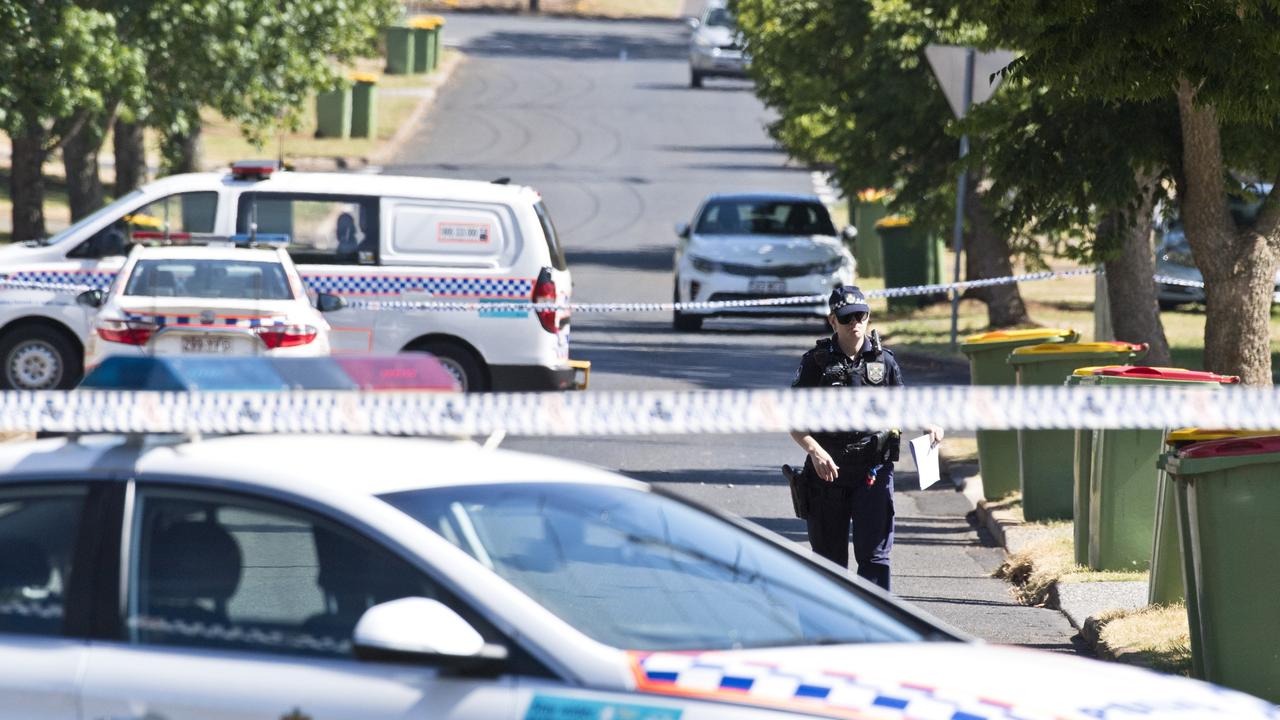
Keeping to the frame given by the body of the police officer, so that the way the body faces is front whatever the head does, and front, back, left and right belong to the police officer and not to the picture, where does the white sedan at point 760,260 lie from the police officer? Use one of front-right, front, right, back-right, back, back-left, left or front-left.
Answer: back

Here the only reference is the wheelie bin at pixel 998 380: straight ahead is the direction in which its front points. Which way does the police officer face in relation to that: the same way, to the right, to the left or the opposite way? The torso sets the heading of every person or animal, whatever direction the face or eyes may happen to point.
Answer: to the left

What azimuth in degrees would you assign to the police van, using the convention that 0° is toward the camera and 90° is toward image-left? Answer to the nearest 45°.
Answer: approximately 90°

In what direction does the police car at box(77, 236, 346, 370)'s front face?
away from the camera

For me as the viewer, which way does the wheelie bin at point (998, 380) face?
facing to the left of the viewer

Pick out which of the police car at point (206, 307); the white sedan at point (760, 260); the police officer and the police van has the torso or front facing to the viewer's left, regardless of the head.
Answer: the police van

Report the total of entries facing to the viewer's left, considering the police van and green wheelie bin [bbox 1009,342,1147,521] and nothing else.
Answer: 2

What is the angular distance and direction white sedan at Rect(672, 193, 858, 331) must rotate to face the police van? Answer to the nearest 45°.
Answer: approximately 45° to its right

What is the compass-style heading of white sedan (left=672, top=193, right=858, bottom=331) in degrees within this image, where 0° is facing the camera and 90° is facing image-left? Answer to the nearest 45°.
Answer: approximately 0°

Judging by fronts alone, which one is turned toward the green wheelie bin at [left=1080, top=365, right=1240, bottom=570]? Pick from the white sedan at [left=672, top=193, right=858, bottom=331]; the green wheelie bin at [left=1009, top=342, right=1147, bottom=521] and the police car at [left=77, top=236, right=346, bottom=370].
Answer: the white sedan

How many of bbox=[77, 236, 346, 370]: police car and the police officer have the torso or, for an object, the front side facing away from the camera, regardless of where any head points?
1

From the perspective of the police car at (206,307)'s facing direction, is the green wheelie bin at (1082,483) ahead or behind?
behind

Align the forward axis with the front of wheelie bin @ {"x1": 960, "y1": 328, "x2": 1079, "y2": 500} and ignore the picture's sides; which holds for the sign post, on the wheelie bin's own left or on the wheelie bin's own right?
on the wheelie bin's own right

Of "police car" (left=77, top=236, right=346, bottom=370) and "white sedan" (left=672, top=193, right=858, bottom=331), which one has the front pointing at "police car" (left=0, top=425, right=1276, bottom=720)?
the white sedan

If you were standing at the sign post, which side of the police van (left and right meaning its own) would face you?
back

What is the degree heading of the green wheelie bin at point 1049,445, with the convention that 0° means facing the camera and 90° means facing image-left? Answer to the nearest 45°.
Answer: approximately 90°

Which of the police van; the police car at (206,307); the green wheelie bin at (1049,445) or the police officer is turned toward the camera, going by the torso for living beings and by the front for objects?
the police officer

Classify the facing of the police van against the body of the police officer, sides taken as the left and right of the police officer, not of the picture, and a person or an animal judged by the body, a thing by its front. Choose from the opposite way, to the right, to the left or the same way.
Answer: to the right
